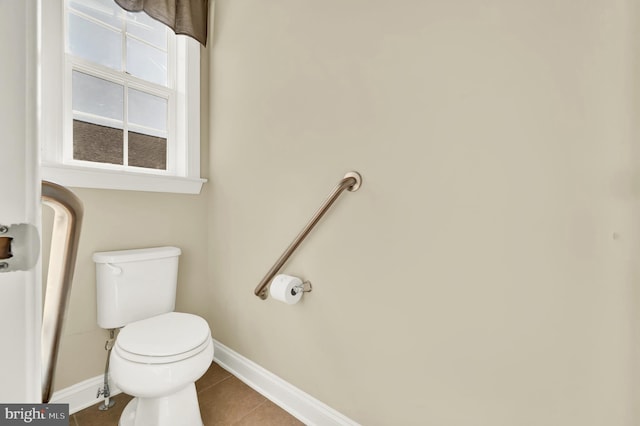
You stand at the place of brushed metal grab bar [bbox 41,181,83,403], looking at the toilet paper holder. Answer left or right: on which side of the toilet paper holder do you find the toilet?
left

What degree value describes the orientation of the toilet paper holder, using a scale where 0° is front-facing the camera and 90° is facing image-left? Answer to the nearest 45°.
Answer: approximately 45°

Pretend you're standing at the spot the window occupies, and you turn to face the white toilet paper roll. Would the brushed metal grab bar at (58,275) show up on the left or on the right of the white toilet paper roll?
right

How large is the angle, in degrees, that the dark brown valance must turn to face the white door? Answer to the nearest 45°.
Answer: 0° — it already faces it

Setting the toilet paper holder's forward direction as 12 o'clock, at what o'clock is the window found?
The window is roughly at 2 o'clock from the toilet paper holder.

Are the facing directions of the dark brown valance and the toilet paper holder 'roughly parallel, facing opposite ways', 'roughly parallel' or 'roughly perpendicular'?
roughly perpendicular

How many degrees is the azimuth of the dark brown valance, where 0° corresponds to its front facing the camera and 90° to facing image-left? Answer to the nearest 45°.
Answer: approximately 0°
